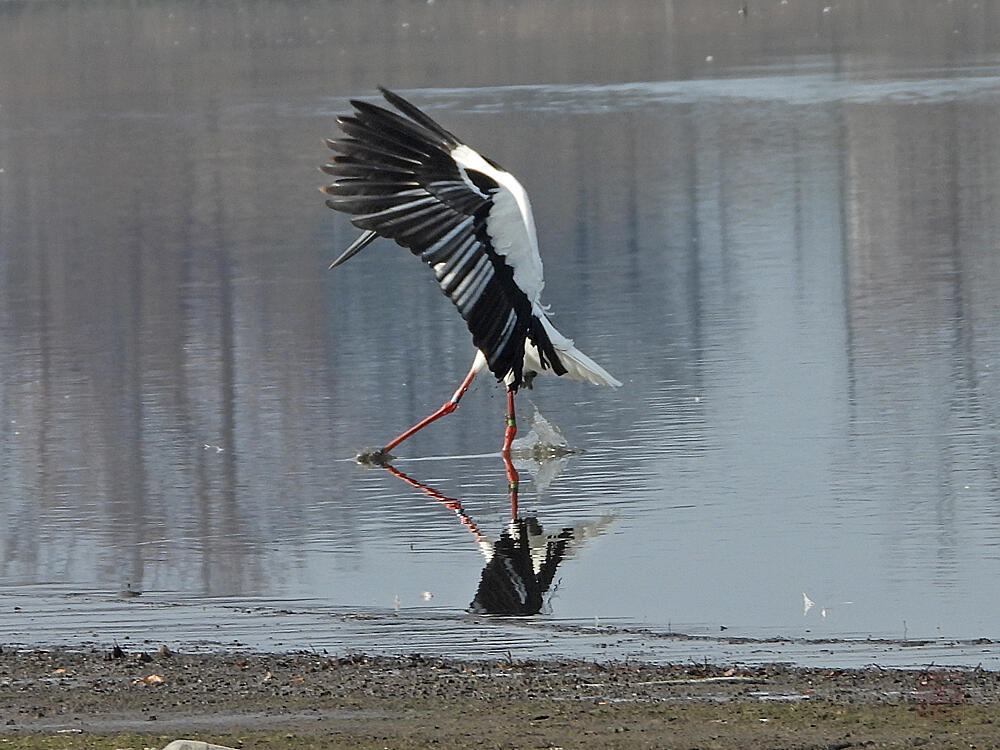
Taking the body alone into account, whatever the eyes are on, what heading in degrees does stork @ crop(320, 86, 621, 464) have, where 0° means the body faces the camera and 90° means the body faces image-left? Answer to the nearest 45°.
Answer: approximately 90°
